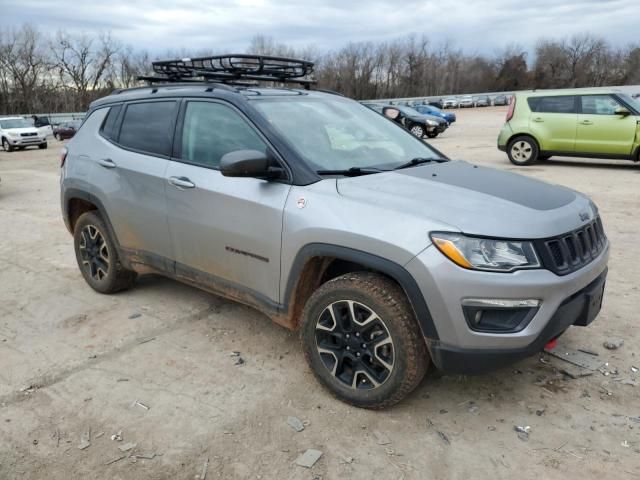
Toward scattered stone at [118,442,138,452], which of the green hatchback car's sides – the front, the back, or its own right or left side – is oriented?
right

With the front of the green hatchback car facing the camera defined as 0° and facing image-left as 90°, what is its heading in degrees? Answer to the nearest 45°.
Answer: approximately 270°

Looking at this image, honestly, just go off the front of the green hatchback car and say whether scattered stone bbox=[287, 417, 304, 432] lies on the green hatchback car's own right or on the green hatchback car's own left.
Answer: on the green hatchback car's own right

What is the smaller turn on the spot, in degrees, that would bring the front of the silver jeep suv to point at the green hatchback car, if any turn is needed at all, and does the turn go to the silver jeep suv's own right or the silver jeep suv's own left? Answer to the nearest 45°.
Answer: approximately 90° to the silver jeep suv's own left

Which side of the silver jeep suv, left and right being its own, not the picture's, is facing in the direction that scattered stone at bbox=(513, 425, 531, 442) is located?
front

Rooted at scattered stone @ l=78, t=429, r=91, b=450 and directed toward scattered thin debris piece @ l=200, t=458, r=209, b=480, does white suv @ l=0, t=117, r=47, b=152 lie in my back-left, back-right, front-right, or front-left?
back-left

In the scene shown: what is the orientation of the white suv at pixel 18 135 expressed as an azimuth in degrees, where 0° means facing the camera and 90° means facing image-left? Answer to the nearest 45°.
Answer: approximately 315°

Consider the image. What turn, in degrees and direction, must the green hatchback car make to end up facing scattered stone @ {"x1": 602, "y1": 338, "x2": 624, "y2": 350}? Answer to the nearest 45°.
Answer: approximately 90° to its right

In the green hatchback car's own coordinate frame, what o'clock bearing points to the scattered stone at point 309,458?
The scattered stone is roughly at 3 o'clock from the green hatchback car.

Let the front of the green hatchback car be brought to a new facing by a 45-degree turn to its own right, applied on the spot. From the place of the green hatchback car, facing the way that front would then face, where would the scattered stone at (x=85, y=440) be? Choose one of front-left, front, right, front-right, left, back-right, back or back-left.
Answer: front-right
